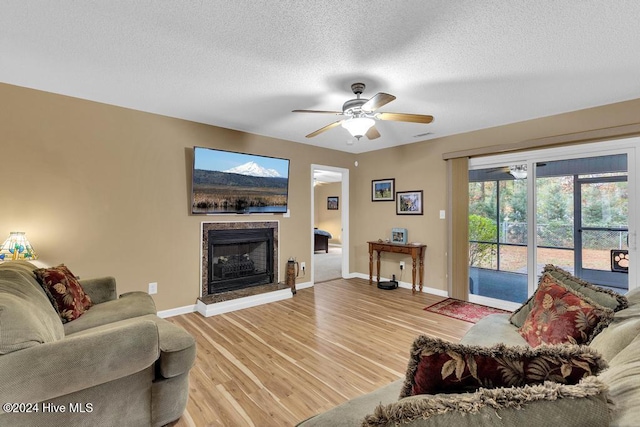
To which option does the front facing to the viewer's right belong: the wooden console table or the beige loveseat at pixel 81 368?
the beige loveseat

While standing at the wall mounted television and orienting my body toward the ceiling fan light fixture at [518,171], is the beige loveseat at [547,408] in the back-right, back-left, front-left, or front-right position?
front-right

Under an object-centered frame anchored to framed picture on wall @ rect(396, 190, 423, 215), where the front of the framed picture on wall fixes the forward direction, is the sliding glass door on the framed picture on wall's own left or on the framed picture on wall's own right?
on the framed picture on wall's own left

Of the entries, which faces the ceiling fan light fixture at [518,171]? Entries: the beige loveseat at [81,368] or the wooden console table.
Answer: the beige loveseat

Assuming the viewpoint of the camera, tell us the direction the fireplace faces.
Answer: facing the viewer and to the right of the viewer

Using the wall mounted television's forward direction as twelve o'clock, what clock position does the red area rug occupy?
The red area rug is roughly at 11 o'clock from the wall mounted television.

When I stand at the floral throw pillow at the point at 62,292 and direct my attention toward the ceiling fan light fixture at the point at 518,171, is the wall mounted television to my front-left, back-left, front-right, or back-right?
front-left

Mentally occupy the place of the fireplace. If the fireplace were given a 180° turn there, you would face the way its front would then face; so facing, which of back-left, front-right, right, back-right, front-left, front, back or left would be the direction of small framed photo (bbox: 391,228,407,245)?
back-right

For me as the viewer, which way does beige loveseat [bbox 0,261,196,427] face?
facing to the right of the viewer

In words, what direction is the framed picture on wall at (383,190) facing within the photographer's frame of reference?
facing the viewer and to the left of the viewer

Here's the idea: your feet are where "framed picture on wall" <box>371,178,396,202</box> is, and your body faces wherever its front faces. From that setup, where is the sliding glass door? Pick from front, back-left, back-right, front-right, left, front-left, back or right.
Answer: left

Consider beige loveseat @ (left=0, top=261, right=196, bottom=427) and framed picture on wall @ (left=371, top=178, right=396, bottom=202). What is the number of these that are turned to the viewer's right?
1

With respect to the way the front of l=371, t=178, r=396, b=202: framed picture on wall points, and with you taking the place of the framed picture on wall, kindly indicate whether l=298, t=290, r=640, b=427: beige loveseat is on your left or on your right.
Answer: on your left
